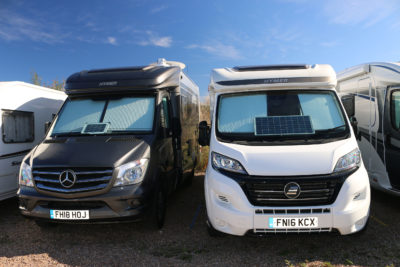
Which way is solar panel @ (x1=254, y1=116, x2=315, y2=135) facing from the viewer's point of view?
toward the camera

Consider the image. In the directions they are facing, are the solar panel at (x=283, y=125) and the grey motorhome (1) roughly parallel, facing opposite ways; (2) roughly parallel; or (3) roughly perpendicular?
roughly parallel

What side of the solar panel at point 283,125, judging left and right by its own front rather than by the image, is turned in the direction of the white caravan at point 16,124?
right

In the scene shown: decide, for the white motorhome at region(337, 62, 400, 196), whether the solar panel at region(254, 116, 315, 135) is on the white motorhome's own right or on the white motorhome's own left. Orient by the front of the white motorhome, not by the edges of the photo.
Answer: on the white motorhome's own right

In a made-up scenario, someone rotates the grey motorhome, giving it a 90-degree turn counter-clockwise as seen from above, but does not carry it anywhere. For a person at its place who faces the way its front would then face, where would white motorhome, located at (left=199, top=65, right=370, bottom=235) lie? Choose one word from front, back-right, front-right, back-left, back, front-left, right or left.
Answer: front

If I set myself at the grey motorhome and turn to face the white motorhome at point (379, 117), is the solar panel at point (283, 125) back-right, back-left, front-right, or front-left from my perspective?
front-right

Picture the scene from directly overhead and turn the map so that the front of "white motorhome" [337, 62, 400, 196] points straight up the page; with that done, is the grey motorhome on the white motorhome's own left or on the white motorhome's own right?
on the white motorhome's own right

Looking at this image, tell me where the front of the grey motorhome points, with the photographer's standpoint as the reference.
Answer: facing the viewer and to the left of the viewer

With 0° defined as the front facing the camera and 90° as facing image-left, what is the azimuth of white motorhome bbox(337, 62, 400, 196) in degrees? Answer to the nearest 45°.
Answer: approximately 315°

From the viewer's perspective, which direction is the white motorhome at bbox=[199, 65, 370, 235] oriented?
toward the camera

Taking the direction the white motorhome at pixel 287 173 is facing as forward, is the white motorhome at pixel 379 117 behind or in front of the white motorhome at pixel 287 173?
behind

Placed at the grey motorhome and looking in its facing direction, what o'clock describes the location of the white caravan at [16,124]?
The white caravan is roughly at 3 o'clock from the grey motorhome.

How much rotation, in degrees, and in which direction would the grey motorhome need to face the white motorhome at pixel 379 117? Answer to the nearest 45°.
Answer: approximately 135° to its left

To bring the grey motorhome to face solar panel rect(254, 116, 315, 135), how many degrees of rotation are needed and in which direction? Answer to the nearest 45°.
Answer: approximately 90° to its left

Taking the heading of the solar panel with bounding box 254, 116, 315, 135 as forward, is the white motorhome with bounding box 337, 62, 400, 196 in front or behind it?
behind
